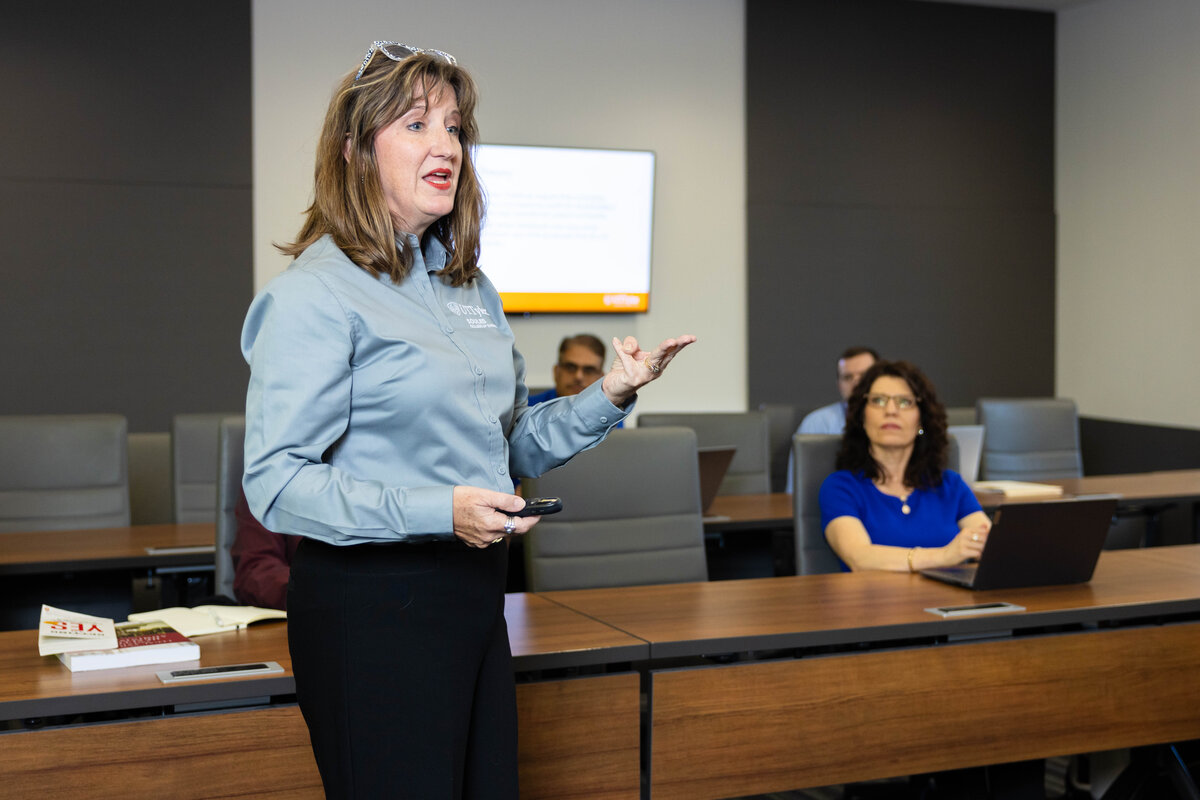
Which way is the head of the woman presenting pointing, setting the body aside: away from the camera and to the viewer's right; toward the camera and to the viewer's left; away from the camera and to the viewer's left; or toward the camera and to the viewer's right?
toward the camera and to the viewer's right

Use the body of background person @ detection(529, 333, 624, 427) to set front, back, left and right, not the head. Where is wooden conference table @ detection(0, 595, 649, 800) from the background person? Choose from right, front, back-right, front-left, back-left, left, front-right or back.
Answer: front

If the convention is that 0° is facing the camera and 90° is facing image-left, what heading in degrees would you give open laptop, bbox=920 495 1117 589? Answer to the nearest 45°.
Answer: approximately 135°

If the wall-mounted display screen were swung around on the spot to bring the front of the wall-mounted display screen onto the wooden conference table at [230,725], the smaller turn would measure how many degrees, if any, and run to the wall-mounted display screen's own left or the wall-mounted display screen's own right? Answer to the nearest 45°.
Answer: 0° — it already faces it

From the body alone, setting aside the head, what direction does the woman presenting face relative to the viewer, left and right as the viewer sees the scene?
facing the viewer and to the right of the viewer

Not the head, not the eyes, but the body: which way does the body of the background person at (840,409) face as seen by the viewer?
toward the camera

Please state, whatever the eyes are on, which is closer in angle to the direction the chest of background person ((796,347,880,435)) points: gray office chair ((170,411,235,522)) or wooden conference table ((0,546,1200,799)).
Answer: the wooden conference table

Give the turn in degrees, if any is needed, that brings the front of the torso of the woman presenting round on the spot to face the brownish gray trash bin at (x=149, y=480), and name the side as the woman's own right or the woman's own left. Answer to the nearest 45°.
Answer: approximately 135° to the woman's own left

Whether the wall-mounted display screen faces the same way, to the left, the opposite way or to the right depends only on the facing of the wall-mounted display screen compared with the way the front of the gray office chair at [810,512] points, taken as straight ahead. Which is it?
the same way

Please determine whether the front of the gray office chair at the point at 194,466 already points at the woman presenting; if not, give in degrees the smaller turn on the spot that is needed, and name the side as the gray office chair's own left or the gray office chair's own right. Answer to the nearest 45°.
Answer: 0° — it already faces them

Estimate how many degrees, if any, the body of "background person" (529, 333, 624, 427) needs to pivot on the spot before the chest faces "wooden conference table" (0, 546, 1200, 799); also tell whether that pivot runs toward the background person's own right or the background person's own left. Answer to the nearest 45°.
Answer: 0° — they already face it

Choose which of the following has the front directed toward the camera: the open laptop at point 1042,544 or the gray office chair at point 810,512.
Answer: the gray office chair

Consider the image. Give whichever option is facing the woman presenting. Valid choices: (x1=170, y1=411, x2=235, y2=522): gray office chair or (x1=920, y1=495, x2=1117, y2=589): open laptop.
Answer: the gray office chair

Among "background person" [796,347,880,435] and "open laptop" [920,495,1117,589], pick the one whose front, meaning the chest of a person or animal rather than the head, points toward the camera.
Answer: the background person

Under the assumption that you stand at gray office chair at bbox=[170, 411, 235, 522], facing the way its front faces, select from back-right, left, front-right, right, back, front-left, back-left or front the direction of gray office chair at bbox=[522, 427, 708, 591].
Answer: front-left

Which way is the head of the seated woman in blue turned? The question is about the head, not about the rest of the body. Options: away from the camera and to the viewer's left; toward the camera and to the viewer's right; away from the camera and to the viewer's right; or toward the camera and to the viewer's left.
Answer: toward the camera and to the viewer's left

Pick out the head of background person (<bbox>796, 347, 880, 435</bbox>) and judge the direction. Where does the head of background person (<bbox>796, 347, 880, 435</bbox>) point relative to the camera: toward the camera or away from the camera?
toward the camera
